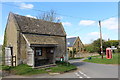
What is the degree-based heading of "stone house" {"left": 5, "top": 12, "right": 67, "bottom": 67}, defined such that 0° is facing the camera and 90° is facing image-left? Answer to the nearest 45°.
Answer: approximately 315°
